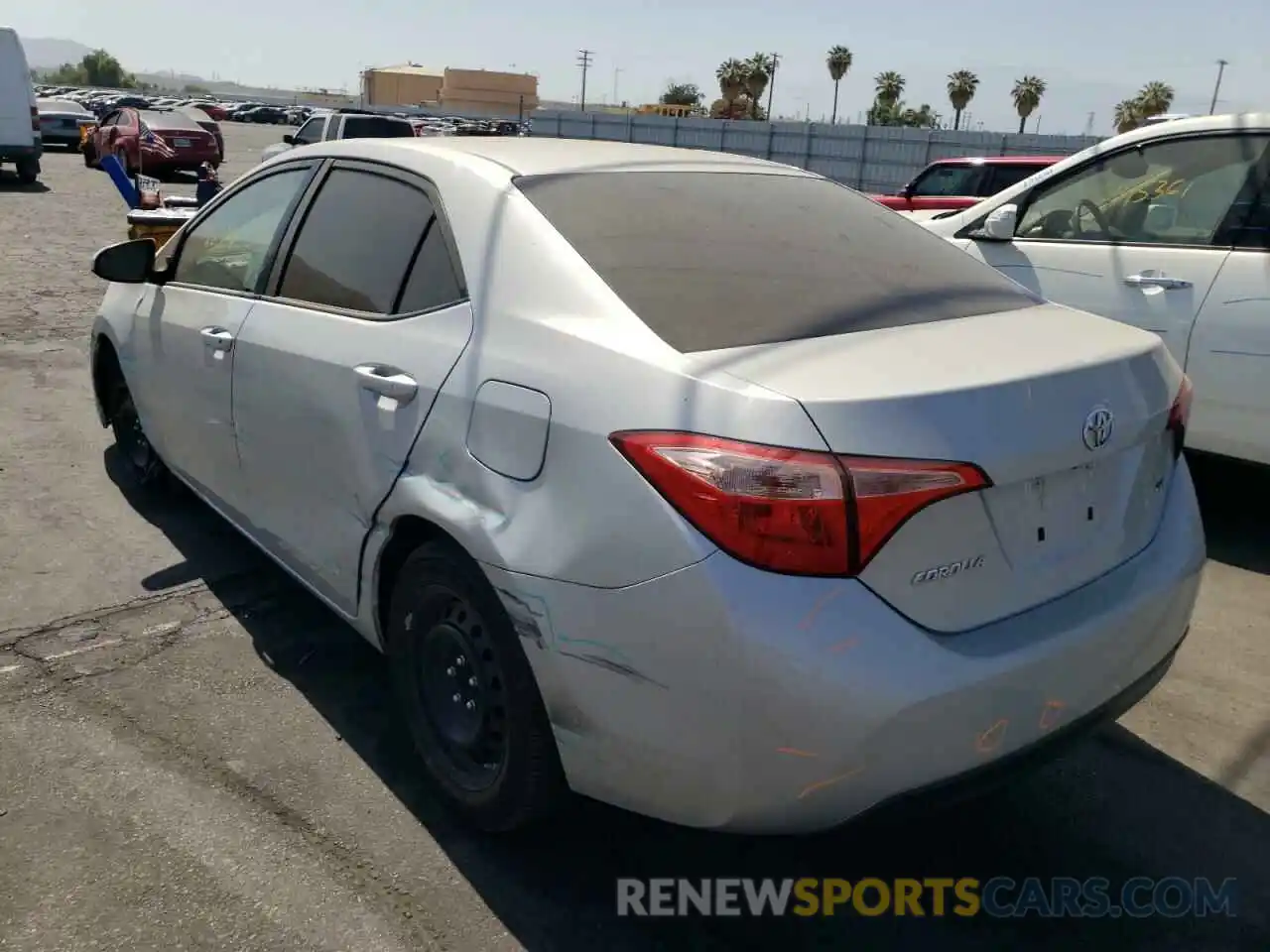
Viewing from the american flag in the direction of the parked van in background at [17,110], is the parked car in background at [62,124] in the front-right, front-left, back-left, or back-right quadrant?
back-right

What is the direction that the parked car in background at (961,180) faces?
to the viewer's left

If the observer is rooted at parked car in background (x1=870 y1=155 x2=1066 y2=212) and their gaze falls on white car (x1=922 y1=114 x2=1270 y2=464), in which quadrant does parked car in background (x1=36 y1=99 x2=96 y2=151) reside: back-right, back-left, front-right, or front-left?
back-right

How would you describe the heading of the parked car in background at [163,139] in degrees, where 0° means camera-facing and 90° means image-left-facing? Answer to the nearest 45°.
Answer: approximately 135°

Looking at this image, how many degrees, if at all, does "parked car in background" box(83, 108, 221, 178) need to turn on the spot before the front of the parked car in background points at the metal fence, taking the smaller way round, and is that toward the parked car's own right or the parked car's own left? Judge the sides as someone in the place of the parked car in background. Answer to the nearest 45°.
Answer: approximately 135° to the parked car's own right

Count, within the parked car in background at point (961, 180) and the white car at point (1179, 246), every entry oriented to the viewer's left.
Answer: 2

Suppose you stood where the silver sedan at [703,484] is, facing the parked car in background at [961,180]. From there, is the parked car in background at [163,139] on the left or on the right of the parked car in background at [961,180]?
left

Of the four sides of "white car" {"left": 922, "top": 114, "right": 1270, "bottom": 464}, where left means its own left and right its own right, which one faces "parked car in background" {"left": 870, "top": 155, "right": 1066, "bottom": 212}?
right

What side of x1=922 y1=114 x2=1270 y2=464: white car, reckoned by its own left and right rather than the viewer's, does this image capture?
left

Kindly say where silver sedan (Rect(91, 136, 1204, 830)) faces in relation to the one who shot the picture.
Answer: facing away from the viewer and to the left of the viewer

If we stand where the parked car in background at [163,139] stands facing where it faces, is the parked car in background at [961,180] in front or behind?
behind
